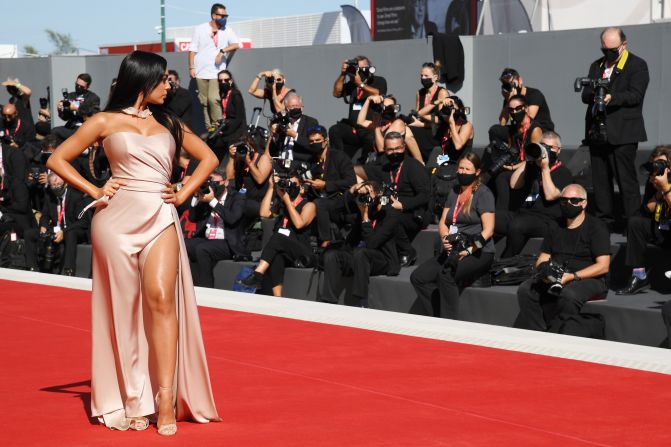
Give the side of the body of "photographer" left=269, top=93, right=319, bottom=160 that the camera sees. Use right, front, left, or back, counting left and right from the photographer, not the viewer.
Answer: front

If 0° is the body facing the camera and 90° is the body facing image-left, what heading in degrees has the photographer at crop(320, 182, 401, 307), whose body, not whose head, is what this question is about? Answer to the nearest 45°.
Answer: approximately 45°

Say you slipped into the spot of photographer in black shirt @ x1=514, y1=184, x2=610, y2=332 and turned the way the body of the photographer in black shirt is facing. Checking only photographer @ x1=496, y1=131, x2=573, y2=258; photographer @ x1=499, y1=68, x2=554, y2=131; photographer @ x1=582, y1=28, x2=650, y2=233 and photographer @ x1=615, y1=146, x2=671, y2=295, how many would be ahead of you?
0

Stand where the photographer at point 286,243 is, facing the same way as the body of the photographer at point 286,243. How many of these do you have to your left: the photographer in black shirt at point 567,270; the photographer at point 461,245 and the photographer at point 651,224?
3

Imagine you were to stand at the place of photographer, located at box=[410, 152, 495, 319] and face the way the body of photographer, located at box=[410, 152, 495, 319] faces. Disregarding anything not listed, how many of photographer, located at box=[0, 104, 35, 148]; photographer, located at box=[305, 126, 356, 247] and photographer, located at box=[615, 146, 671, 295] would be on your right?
2

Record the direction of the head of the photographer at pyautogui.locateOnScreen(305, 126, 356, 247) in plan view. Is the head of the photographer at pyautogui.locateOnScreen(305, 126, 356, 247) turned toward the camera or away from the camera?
toward the camera

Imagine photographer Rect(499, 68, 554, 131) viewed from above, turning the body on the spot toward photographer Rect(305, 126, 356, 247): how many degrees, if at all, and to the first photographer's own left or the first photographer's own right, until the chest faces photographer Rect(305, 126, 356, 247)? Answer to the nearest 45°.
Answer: approximately 45° to the first photographer's own right

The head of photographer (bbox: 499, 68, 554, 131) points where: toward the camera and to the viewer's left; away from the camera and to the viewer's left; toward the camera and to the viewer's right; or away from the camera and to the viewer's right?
toward the camera and to the viewer's left

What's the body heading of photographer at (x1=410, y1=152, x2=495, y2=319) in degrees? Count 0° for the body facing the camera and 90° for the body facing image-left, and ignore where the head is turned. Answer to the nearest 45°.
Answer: approximately 45°

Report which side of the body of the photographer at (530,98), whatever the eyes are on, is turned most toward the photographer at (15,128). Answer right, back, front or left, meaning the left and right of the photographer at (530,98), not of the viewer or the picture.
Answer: right

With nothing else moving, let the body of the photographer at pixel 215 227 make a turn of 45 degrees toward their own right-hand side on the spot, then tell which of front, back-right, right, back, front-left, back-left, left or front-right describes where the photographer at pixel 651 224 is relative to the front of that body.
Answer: back-left

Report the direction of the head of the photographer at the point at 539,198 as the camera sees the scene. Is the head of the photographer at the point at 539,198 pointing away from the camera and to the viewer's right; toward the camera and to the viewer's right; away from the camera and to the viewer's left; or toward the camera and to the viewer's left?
toward the camera and to the viewer's left

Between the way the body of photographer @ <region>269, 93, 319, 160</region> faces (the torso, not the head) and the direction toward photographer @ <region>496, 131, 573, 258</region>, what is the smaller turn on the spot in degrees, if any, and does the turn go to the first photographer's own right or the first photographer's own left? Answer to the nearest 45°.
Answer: approximately 45° to the first photographer's own left

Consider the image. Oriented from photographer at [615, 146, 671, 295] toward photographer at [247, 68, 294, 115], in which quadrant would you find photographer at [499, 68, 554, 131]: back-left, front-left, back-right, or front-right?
front-right

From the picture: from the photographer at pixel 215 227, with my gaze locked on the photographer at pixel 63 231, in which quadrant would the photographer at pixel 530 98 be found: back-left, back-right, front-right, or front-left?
back-right

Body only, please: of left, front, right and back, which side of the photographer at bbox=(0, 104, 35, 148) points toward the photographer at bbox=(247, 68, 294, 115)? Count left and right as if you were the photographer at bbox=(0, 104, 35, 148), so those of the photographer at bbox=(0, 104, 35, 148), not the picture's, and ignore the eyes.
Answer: left

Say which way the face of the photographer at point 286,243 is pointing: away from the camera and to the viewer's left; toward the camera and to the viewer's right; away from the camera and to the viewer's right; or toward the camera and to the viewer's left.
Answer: toward the camera and to the viewer's left

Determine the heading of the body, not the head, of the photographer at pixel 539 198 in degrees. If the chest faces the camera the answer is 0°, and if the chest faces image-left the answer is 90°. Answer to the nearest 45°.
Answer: approximately 45°

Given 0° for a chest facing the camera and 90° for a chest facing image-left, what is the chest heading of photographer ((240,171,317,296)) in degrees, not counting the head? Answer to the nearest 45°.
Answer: approximately 45°

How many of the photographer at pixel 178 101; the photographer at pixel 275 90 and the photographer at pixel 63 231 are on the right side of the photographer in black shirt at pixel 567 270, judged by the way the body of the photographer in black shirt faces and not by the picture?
3

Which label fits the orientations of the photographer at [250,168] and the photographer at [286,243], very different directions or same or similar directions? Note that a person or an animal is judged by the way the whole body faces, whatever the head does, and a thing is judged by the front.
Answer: same or similar directions

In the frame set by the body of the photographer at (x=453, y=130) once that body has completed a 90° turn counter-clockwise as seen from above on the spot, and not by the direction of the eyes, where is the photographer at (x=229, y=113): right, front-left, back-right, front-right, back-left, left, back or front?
back
